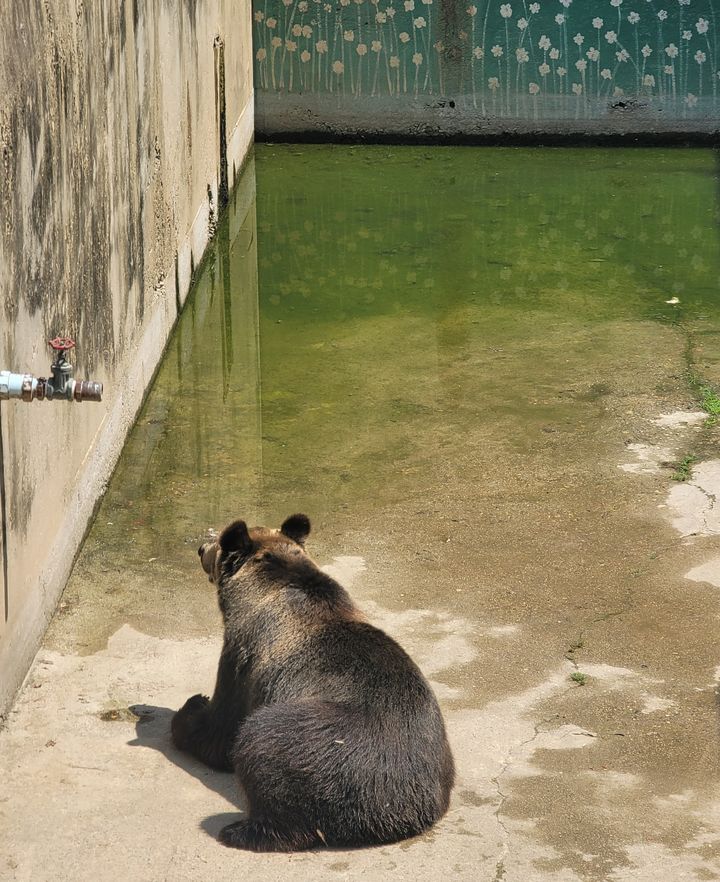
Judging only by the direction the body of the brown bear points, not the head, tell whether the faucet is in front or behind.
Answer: in front

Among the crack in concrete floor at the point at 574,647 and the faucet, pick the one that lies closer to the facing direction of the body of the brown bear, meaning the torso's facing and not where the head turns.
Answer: the faucet

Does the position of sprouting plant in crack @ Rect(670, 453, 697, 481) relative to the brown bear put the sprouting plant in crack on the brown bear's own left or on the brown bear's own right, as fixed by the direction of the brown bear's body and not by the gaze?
on the brown bear's own right

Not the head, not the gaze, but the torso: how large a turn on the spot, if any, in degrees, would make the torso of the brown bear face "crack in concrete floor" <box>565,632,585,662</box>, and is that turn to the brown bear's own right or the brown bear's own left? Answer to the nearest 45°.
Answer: approximately 90° to the brown bear's own right

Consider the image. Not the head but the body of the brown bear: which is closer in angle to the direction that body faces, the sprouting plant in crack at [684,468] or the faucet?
the faucet

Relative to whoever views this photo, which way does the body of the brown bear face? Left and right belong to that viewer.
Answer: facing away from the viewer and to the left of the viewer

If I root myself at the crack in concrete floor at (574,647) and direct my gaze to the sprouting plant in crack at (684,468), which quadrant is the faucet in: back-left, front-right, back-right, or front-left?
back-left
